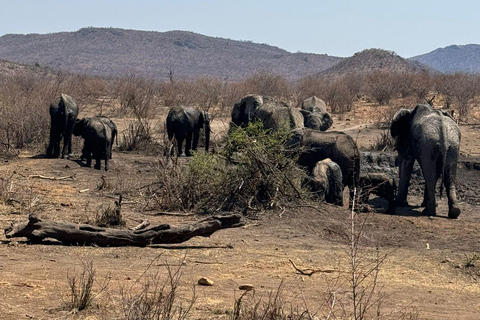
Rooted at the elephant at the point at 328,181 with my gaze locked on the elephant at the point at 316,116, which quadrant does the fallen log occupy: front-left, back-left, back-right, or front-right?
back-left

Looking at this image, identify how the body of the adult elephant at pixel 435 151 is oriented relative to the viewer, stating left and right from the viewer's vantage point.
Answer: facing away from the viewer and to the left of the viewer

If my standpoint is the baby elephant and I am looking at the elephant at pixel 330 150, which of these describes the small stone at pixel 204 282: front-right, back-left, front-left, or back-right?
back-left

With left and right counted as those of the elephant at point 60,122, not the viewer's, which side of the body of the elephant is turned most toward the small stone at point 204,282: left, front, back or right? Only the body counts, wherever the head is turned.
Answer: back

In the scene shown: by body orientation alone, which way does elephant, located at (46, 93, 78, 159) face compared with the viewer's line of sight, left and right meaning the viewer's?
facing away from the viewer
